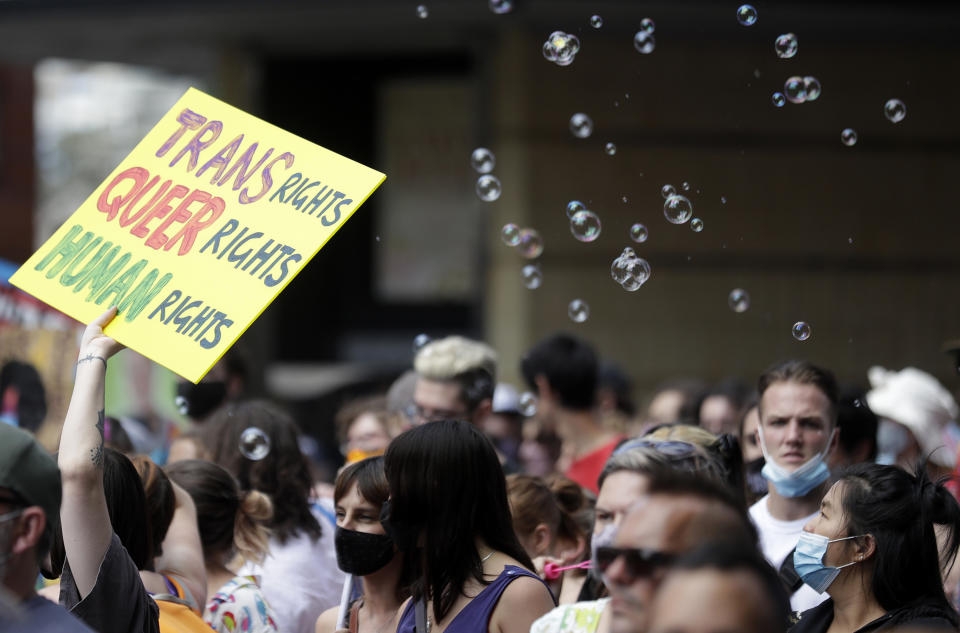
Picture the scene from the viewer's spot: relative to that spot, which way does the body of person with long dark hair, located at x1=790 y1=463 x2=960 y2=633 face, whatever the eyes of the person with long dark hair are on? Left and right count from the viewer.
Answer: facing to the left of the viewer

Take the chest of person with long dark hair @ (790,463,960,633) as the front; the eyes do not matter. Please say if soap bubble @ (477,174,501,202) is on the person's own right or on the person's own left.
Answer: on the person's own right

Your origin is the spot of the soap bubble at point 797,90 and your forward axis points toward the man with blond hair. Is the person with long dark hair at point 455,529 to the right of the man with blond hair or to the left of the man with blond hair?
left

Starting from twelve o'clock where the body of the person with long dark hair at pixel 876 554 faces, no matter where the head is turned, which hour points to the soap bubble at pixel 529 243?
The soap bubble is roughly at 2 o'clock from the person with long dark hair.

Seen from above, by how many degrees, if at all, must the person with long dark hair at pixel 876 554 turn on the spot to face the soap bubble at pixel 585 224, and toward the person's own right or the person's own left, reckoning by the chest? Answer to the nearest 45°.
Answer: approximately 45° to the person's own right

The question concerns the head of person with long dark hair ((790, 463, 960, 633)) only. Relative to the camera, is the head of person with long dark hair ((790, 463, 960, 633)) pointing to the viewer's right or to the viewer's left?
to the viewer's left
